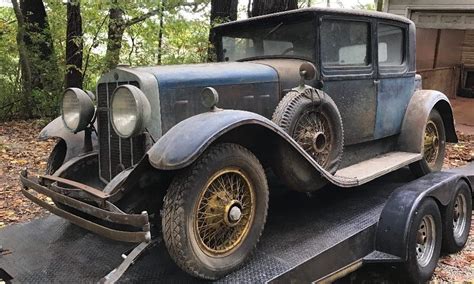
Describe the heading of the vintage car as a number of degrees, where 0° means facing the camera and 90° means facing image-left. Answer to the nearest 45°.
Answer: approximately 45°

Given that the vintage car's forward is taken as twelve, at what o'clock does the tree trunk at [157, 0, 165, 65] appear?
The tree trunk is roughly at 4 o'clock from the vintage car.

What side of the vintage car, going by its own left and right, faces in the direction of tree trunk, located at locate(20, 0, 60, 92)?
right

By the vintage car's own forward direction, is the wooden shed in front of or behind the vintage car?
behind

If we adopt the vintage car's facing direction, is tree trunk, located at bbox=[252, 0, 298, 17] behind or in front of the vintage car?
behind

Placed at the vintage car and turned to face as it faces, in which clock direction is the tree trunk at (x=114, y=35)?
The tree trunk is roughly at 4 o'clock from the vintage car.

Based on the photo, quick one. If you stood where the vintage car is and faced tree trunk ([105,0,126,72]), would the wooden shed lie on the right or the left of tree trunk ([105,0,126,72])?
right

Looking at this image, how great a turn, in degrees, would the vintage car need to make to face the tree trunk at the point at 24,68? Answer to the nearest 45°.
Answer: approximately 90° to its right
